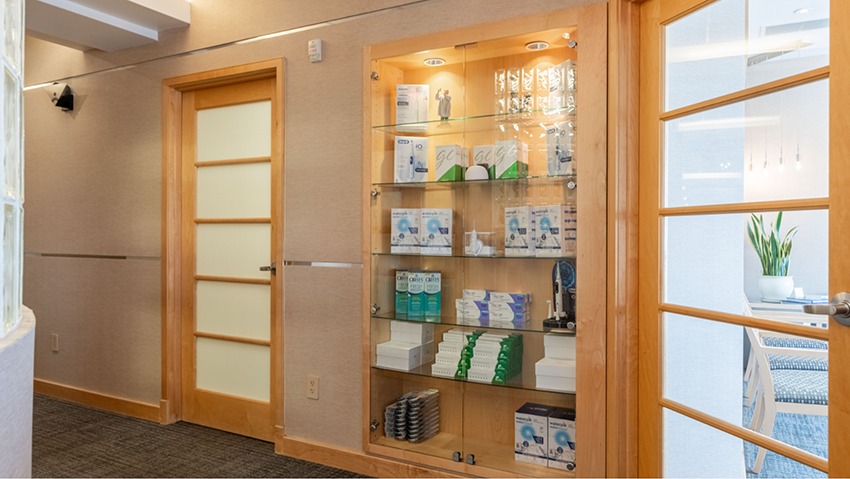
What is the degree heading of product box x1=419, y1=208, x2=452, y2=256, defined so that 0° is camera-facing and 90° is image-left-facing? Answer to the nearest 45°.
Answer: approximately 0°

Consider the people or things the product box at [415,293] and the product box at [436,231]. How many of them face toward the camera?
2

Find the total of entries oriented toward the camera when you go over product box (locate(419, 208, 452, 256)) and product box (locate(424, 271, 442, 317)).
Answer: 2

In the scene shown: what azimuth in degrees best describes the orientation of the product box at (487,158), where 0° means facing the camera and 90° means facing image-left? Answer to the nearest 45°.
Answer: approximately 0°

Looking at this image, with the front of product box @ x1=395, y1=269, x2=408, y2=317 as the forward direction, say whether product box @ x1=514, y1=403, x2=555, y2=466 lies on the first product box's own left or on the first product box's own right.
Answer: on the first product box's own left

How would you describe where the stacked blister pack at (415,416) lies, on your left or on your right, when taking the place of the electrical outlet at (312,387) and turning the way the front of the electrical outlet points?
on your left
